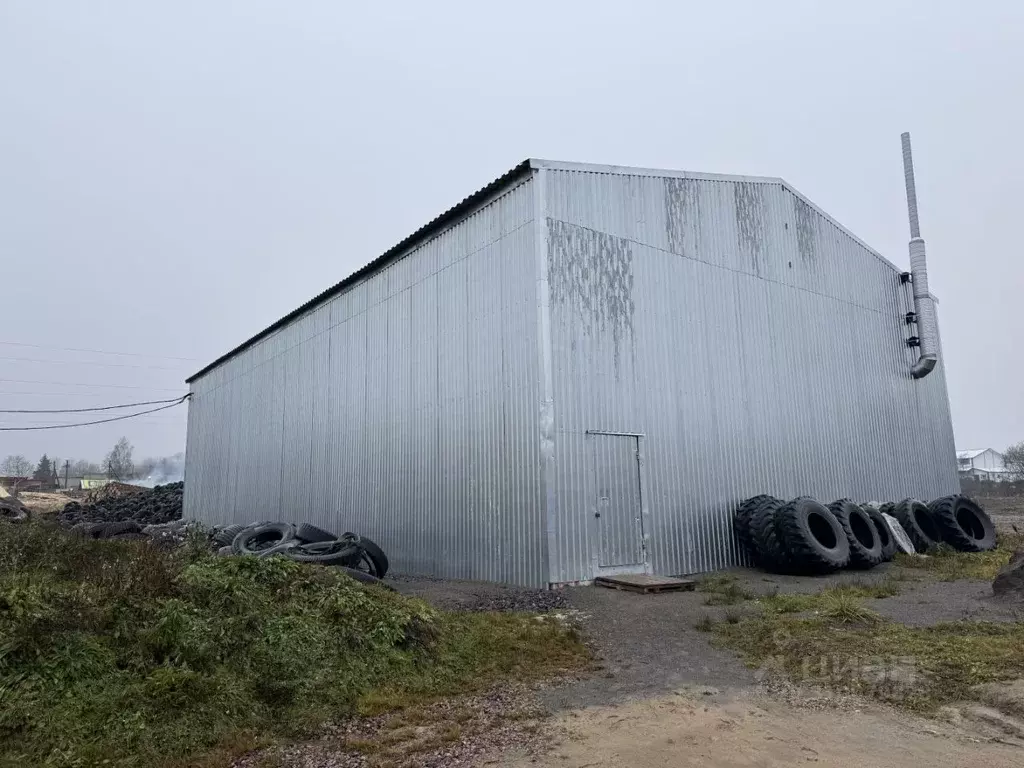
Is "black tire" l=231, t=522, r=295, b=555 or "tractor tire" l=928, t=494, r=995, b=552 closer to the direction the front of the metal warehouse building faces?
the tractor tire

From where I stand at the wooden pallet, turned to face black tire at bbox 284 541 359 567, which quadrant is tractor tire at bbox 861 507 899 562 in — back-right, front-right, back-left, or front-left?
back-right

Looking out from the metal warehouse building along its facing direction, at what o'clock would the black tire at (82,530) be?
The black tire is roughly at 5 o'clock from the metal warehouse building.

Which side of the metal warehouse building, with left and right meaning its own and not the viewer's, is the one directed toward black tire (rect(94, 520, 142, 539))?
back

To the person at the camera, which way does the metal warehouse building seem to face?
facing the viewer and to the right of the viewer
